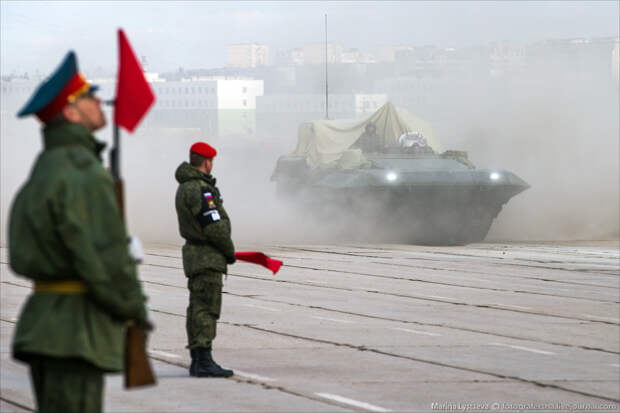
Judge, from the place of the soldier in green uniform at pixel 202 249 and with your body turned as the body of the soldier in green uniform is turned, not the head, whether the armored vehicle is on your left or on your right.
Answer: on your left

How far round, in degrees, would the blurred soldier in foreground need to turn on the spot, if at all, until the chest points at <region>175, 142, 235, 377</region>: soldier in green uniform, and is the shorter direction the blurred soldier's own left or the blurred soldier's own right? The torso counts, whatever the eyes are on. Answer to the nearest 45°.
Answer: approximately 90° to the blurred soldier's own left

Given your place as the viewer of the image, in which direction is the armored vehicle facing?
facing the viewer and to the right of the viewer

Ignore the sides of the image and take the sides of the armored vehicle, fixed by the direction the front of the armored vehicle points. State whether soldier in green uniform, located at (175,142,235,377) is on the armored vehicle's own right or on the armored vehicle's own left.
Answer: on the armored vehicle's own right

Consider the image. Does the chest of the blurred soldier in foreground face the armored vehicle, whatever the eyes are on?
no

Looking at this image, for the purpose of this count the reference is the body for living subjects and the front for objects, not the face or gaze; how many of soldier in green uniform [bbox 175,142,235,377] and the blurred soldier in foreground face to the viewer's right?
2

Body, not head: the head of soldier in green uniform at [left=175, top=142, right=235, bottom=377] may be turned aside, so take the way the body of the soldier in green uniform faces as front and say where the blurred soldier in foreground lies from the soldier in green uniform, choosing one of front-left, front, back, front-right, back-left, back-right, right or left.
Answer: right

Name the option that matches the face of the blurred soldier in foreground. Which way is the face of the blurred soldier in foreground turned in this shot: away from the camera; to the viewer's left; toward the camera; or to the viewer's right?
to the viewer's right

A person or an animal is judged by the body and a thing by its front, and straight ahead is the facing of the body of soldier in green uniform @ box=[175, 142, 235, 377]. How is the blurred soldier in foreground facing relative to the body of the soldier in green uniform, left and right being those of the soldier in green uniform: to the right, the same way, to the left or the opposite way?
the same way

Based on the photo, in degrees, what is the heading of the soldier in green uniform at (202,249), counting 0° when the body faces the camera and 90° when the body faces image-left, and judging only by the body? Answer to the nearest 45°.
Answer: approximately 270°

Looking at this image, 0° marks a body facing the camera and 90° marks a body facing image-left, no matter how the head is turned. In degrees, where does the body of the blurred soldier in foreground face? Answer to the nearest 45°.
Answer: approximately 270°
